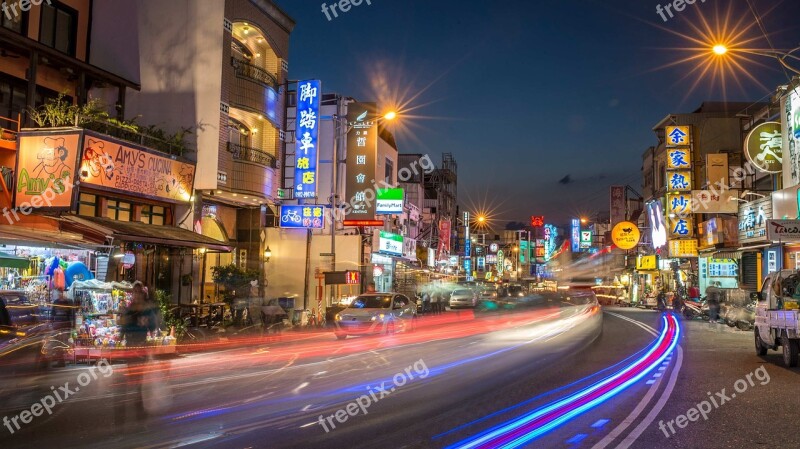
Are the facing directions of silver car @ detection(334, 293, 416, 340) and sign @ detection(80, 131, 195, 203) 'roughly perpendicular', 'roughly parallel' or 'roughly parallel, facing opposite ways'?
roughly perpendicular

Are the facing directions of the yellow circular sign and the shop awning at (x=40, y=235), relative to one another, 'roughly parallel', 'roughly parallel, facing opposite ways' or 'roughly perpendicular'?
roughly perpendicular

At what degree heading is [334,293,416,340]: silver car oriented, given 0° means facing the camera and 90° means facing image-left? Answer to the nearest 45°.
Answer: approximately 45°
